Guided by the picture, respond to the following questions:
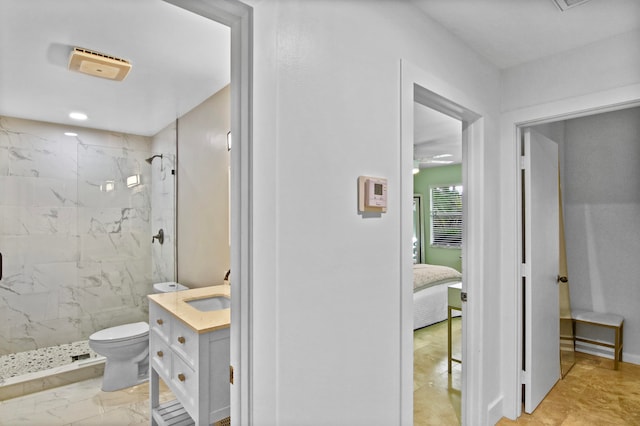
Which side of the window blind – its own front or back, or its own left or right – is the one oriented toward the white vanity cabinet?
front

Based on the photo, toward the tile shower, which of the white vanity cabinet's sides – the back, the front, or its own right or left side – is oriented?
right

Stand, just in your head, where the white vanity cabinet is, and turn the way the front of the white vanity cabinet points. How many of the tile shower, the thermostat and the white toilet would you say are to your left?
1

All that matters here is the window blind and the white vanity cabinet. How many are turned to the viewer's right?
0

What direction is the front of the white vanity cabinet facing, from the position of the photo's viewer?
facing the viewer and to the left of the viewer

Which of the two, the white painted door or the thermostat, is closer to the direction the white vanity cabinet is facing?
the thermostat

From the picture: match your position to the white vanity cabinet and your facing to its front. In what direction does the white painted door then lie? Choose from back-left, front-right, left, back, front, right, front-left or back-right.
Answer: back-left

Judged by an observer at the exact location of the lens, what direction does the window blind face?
facing the viewer

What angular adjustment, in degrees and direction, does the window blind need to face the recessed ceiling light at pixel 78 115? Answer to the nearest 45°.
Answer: approximately 45° to its right

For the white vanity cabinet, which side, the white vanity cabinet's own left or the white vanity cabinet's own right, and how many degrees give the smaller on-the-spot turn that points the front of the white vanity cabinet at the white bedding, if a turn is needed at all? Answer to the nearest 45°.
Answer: approximately 180°

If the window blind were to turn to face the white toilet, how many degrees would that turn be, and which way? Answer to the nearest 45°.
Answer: approximately 45° to its right

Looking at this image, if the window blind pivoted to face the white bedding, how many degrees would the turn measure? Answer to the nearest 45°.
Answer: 0° — it already faces it

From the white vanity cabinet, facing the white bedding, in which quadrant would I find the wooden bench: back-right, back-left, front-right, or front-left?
front-right

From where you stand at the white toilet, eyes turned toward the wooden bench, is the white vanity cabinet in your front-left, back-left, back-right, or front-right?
front-right
